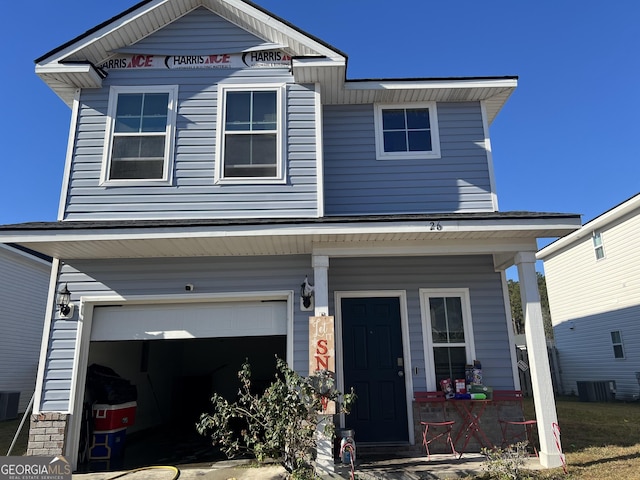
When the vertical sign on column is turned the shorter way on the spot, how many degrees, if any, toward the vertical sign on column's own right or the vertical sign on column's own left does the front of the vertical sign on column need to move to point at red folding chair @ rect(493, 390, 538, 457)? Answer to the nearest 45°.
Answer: approximately 135° to the vertical sign on column's own left

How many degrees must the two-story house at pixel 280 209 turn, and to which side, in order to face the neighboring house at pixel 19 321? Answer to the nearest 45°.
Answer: approximately 135° to its right
